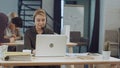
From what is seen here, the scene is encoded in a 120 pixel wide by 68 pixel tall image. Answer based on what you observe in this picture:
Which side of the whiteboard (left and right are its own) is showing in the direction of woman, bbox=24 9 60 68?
front

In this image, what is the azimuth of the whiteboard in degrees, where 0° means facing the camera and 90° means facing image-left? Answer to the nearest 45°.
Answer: approximately 0°

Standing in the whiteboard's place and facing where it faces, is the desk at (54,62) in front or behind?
in front

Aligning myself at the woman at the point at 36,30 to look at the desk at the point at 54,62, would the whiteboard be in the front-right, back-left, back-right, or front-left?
back-left
